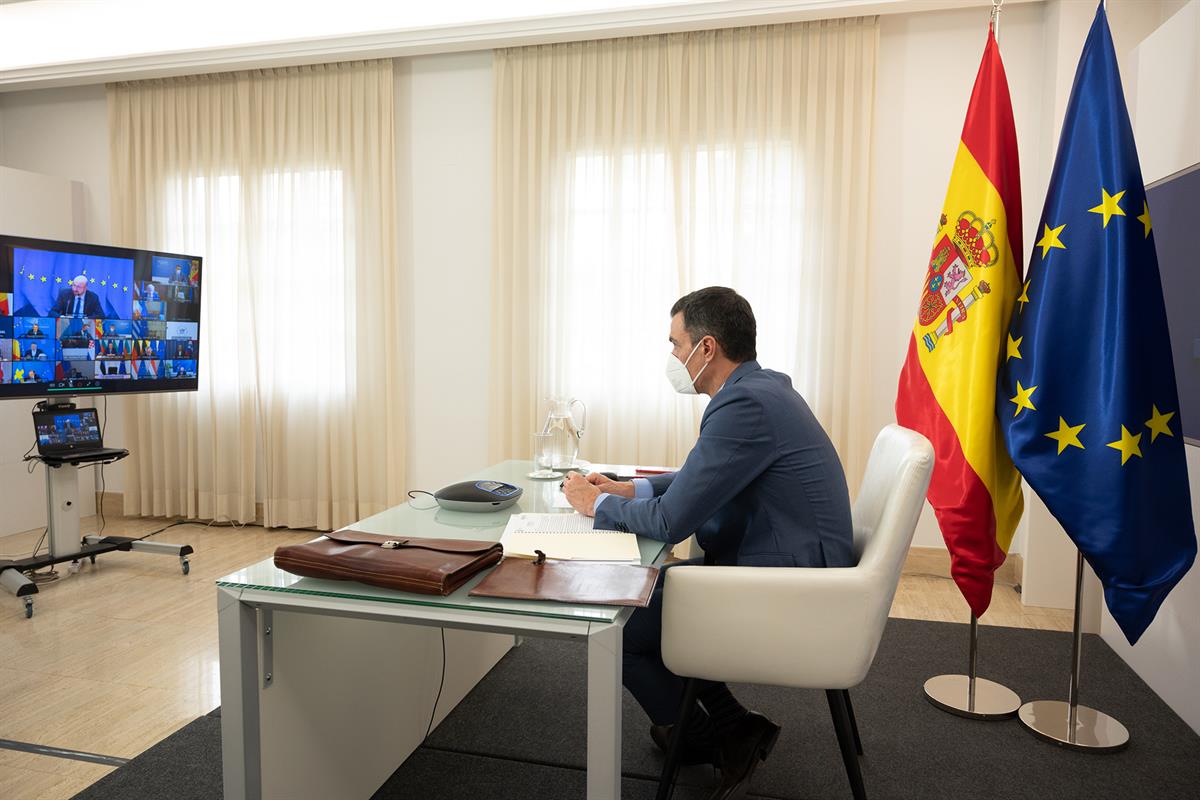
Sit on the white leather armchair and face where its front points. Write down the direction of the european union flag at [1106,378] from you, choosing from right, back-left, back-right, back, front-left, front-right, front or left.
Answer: back-right

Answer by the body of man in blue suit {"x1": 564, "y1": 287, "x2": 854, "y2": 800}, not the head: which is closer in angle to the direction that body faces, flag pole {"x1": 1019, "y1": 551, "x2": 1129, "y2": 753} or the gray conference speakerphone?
the gray conference speakerphone

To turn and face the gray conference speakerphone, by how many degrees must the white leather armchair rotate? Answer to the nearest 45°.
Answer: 0° — it already faces it

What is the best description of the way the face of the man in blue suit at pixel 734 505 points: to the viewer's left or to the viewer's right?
to the viewer's left

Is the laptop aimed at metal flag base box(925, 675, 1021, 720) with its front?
yes

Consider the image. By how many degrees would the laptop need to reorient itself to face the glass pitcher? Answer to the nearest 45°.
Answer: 0° — it already faces it

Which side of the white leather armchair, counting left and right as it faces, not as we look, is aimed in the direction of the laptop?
front

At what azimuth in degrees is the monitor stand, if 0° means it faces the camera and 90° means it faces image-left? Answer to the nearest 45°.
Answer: approximately 315°

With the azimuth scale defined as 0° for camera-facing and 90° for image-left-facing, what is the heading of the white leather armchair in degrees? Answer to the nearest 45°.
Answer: approximately 90°

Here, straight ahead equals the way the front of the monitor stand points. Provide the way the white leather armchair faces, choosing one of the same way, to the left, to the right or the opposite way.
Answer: the opposite way

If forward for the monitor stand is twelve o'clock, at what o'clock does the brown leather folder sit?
The brown leather folder is roughly at 1 o'clock from the monitor stand.

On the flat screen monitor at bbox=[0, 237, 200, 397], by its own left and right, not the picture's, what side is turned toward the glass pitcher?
front

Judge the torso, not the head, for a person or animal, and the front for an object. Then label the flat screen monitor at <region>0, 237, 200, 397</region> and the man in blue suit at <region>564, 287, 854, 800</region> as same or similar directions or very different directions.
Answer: very different directions

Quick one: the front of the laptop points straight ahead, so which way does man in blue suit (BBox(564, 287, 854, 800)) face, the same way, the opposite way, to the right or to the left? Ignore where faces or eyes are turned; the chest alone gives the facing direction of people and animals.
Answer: the opposite way

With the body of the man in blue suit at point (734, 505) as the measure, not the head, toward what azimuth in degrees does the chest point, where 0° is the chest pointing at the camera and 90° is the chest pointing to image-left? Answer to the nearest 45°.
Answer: approximately 90°
